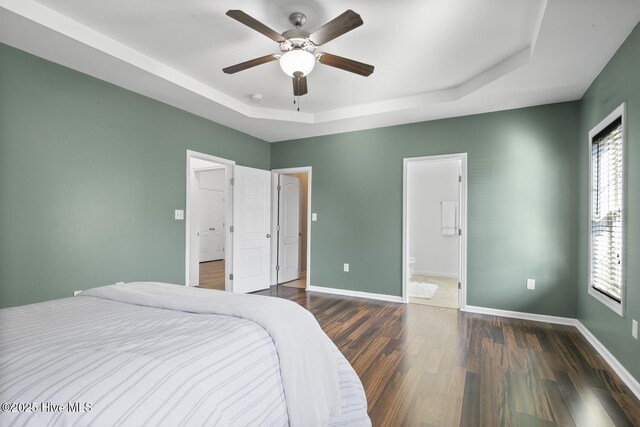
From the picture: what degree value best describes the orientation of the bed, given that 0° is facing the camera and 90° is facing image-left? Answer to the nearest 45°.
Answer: approximately 225°
